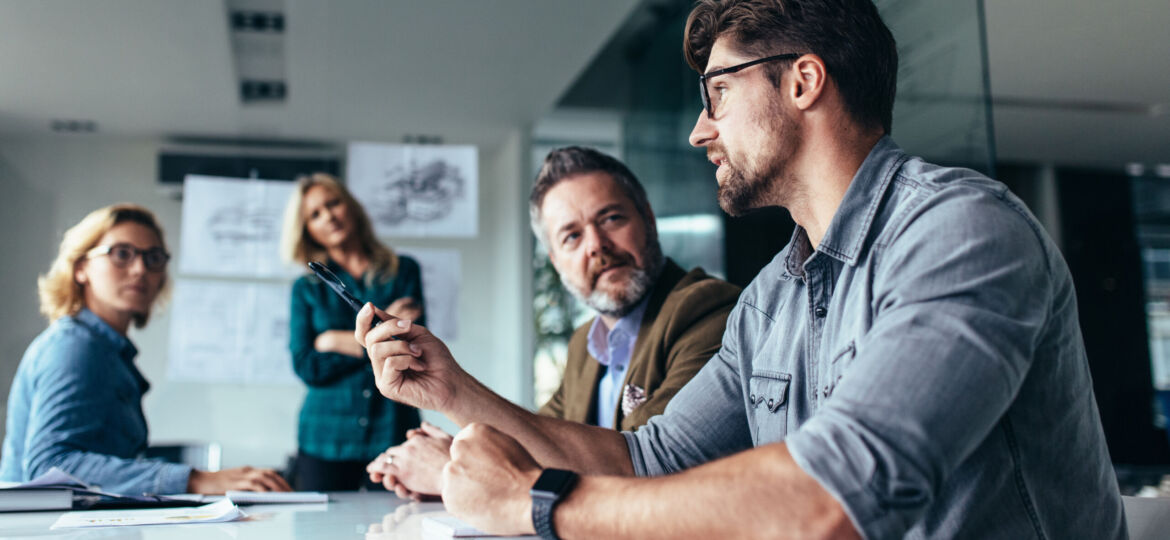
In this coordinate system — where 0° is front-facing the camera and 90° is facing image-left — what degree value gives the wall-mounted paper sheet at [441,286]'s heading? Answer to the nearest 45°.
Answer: approximately 0°

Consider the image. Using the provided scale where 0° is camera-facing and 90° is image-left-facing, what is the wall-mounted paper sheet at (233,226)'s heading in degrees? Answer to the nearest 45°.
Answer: approximately 0°

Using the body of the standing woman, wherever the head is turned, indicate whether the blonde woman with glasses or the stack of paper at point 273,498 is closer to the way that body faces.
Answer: the stack of paper

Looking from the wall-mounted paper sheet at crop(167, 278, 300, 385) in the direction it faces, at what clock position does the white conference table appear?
The white conference table is roughly at 12 o'clock from the wall-mounted paper sheet.

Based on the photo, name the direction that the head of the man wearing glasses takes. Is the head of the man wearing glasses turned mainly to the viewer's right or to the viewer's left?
to the viewer's left

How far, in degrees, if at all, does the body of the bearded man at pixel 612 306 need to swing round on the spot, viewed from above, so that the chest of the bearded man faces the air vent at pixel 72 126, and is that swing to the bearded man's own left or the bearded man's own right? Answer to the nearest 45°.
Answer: approximately 90° to the bearded man's own right

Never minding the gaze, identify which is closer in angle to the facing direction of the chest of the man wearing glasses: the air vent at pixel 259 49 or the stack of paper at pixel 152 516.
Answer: the stack of paper

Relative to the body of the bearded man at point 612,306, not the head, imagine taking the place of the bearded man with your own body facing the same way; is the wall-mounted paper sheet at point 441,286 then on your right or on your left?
on your right

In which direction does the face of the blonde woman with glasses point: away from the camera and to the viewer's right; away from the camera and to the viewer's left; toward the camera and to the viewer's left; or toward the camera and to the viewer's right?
toward the camera and to the viewer's right
